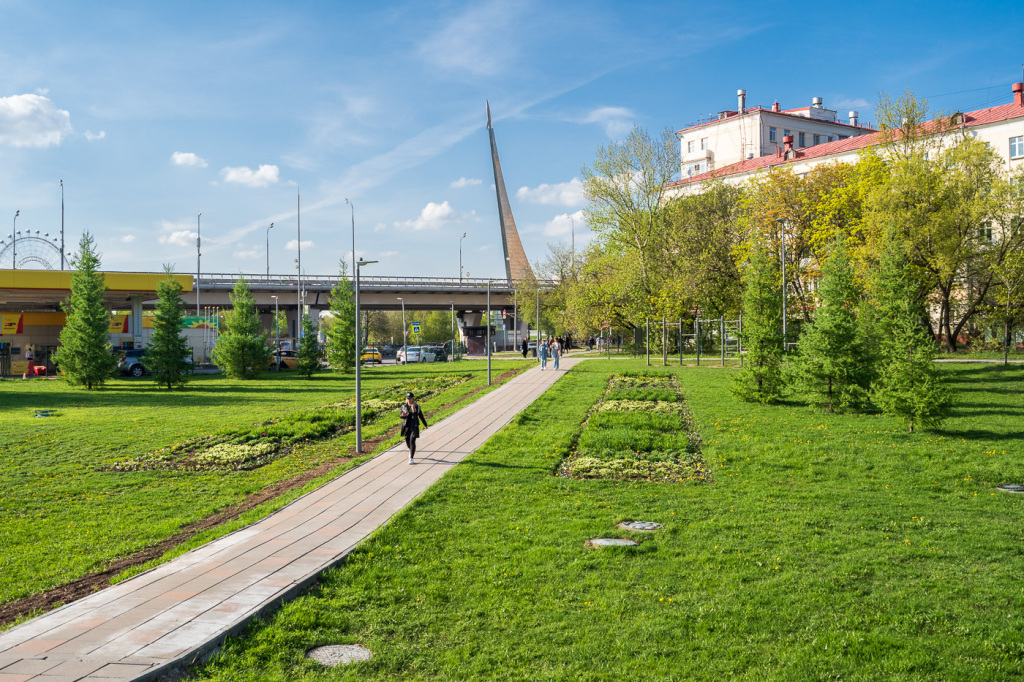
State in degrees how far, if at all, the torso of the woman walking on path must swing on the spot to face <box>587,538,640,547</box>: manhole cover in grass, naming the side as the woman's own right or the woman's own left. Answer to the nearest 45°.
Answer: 0° — they already face it

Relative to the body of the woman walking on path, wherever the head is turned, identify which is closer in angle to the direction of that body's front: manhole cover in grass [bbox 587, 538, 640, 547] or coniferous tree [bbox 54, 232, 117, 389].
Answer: the manhole cover in grass

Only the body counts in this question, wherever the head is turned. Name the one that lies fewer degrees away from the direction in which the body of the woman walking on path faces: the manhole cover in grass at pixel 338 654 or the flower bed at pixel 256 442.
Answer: the manhole cover in grass

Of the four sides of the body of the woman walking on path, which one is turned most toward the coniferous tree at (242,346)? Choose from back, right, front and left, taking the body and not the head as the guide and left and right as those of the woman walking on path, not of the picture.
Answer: back

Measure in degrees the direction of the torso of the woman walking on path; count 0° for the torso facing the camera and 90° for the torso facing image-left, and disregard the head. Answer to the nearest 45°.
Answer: approximately 0°

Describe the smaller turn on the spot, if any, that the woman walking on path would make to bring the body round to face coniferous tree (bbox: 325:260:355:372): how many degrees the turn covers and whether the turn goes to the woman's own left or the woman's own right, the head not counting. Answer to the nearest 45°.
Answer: approximately 180°

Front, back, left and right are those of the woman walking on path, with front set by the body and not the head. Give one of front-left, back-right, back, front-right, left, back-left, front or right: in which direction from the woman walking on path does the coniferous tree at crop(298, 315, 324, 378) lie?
back

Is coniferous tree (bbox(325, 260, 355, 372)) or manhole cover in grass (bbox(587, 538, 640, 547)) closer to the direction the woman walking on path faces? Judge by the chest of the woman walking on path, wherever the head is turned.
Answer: the manhole cover in grass

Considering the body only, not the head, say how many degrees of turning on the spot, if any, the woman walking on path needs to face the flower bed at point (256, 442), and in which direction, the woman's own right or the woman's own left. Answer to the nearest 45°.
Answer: approximately 135° to the woman's own right

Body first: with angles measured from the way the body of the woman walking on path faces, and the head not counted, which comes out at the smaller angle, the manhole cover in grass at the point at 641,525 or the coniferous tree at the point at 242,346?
the manhole cover in grass

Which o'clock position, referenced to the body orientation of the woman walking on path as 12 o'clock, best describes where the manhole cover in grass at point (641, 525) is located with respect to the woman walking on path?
The manhole cover in grass is roughly at 11 o'clock from the woman walking on path.

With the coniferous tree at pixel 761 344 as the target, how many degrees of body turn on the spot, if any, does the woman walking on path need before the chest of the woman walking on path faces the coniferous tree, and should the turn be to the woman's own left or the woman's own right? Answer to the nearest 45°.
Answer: approximately 135° to the woman's own left
